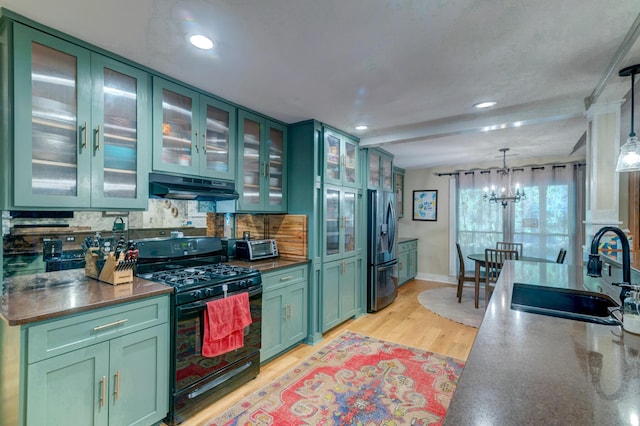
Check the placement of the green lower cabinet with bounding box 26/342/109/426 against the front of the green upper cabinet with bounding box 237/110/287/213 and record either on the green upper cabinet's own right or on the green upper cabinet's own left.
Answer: on the green upper cabinet's own right

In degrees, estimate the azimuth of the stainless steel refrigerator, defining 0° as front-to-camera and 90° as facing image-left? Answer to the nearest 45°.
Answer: approximately 315°

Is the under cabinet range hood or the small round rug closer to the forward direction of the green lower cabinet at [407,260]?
the small round rug

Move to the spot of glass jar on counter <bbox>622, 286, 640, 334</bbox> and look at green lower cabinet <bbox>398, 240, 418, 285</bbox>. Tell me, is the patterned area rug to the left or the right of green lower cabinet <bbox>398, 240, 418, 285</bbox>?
left

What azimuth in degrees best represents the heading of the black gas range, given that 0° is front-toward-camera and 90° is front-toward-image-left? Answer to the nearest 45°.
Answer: approximately 315°

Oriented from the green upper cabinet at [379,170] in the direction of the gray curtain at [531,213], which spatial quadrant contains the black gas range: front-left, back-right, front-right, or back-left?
back-right

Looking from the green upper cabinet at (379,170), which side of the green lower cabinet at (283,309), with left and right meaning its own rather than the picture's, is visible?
left

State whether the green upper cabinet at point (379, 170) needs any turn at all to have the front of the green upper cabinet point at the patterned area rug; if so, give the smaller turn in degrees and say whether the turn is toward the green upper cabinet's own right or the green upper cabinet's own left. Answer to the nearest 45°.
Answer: approximately 45° to the green upper cabinet's own right

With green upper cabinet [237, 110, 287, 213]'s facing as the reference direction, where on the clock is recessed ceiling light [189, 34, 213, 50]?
The recessed ceiling light is roughly at 2 o'clock from the green upper cabinet.

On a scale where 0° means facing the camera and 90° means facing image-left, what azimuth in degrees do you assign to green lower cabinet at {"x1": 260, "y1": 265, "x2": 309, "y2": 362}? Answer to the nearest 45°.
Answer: approximately 315°

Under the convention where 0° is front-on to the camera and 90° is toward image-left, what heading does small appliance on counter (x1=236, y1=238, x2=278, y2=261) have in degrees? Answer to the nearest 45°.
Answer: approximately 315°
